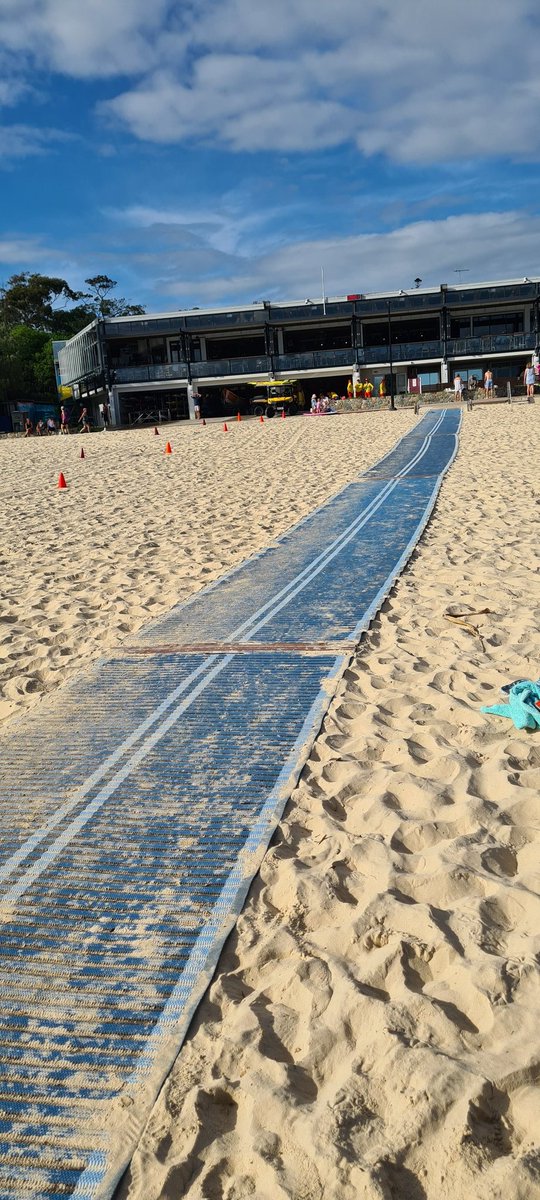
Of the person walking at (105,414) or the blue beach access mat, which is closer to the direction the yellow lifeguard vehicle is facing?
the blue beach access mat

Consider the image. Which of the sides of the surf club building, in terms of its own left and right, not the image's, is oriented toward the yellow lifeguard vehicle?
front

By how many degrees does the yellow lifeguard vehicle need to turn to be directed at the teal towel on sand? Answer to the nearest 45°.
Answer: approximately 45° to its right

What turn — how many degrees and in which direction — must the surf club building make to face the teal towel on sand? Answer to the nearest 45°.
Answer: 0° — it already faces it

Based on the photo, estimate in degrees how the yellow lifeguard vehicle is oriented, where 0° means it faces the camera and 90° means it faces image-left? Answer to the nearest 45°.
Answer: approximately 315°

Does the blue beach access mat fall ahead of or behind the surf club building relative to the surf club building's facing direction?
ahead

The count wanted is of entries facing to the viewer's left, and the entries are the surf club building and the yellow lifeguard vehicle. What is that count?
0
